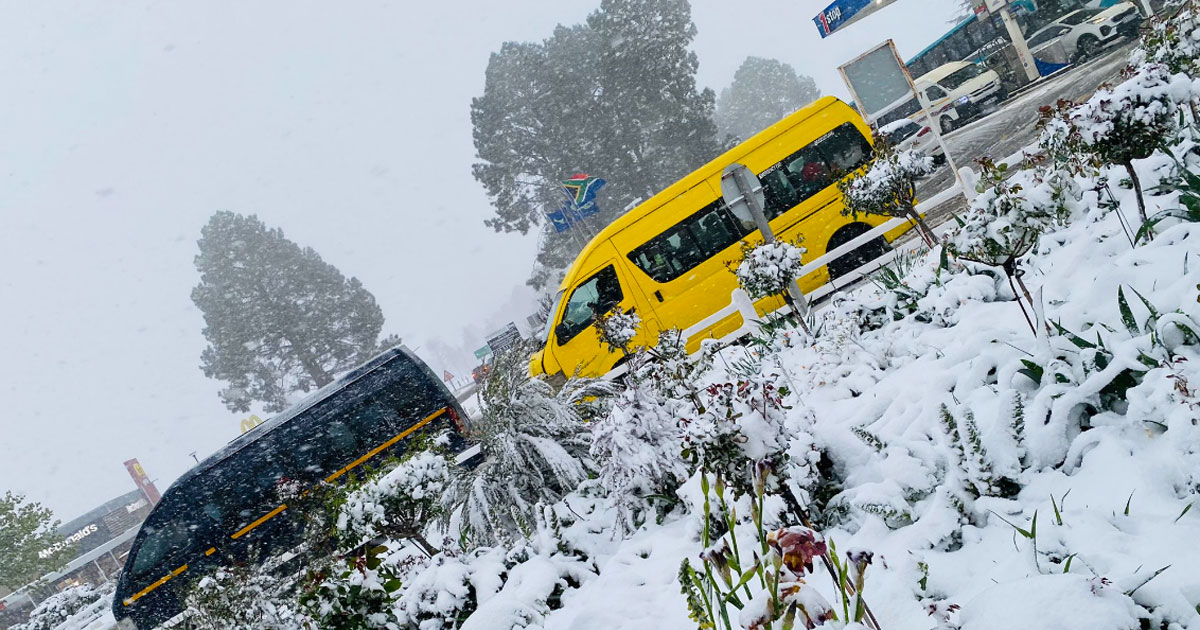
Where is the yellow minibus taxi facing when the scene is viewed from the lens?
facing to the left of the viewer

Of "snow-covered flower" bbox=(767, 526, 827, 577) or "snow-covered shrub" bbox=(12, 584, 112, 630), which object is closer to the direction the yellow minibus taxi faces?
the snow-covered shrub

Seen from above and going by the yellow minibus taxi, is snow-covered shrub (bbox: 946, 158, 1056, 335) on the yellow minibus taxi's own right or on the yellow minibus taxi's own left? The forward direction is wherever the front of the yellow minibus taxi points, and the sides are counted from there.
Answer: on the yellow minibus taxi's own left

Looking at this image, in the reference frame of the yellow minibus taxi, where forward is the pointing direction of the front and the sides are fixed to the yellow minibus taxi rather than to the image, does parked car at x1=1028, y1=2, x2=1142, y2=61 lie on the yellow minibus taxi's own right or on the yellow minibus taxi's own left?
on the yellow minibus taxi's own right

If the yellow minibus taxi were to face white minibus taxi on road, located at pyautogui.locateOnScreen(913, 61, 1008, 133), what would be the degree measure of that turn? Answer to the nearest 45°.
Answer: approximately 135° to its right

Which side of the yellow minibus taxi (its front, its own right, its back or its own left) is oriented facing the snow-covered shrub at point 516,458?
left

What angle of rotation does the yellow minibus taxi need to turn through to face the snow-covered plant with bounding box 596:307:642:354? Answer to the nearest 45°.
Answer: approximately 45° to its left

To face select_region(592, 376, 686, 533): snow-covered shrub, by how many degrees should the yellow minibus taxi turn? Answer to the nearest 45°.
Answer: approximately 90° to its left

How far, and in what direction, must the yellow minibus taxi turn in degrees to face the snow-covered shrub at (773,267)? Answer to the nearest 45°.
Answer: approximately 90° to its left

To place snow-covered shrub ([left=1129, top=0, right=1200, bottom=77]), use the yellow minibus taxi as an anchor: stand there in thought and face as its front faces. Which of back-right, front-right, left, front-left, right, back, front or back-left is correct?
back-left
